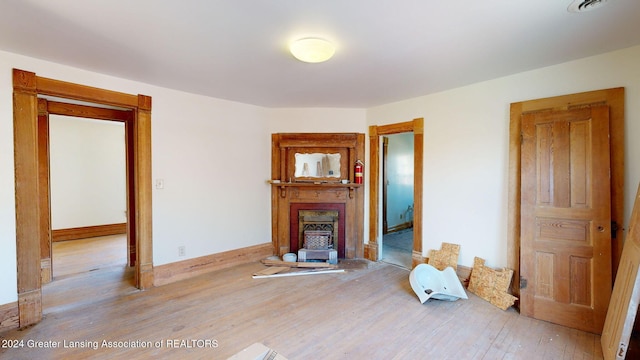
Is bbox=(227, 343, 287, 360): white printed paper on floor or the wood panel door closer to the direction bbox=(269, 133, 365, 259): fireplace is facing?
the white printed paper on floor

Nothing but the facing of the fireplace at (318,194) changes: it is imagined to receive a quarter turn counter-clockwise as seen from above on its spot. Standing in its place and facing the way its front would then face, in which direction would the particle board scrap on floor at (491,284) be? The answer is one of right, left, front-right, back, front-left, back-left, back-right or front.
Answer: front-right

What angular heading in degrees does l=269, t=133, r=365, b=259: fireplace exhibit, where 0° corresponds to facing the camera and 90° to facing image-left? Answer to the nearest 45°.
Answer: approximately 0°

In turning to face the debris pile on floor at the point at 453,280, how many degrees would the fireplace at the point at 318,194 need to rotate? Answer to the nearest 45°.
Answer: approximately 45° to its left

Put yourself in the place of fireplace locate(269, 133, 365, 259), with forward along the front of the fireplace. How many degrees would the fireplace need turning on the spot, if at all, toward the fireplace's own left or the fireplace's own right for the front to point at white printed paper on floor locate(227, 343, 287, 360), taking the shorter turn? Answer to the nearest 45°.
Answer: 0° — it already faces it

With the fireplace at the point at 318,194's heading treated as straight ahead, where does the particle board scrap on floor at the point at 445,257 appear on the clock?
The particle board scrap on floor is roughly at 10 o'clock from the fireplace.

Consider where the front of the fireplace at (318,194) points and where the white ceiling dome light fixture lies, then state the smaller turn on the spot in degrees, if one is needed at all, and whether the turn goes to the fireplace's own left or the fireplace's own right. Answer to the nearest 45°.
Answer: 0° — it already faces it

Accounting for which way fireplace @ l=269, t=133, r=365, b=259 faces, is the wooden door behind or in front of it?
in front
